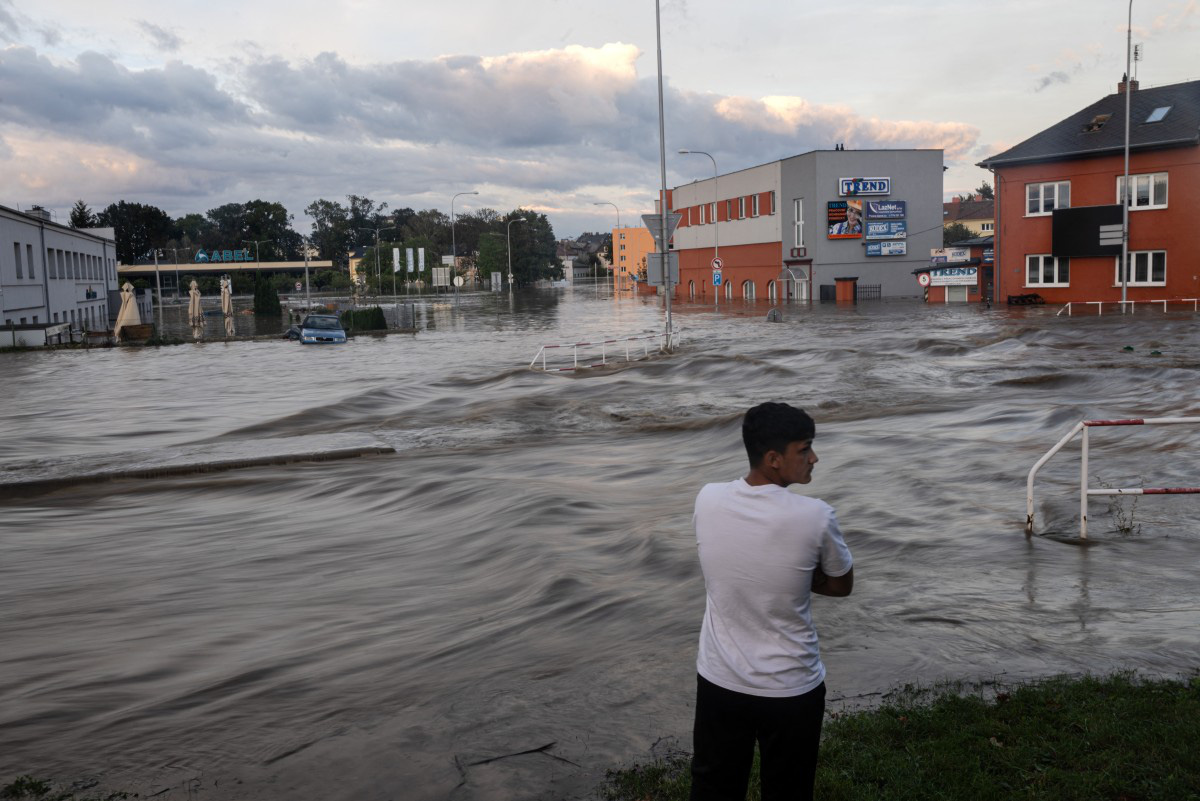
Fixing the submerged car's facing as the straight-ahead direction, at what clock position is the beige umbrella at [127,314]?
The beige umbrella is roughly at 4 o'clock from the submerged car.

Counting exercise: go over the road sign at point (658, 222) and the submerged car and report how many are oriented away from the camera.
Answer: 1

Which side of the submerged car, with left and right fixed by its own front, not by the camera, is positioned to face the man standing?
front

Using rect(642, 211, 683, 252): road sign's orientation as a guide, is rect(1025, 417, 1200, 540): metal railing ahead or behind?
behind

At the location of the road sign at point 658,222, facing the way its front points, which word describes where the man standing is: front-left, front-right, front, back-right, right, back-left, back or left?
back

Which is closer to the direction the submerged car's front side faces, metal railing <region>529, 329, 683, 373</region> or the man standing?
the man standing

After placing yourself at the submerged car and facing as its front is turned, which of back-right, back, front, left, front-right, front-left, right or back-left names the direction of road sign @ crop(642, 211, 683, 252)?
front-left

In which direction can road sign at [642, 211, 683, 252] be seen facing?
away from the camera

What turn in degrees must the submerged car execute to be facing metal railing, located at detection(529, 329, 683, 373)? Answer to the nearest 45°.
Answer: approximately 45° to its left

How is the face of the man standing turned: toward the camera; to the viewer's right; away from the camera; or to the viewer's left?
to the viewer's right

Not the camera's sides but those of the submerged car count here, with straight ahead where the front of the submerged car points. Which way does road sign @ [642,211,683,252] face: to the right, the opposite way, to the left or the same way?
the opposite way
